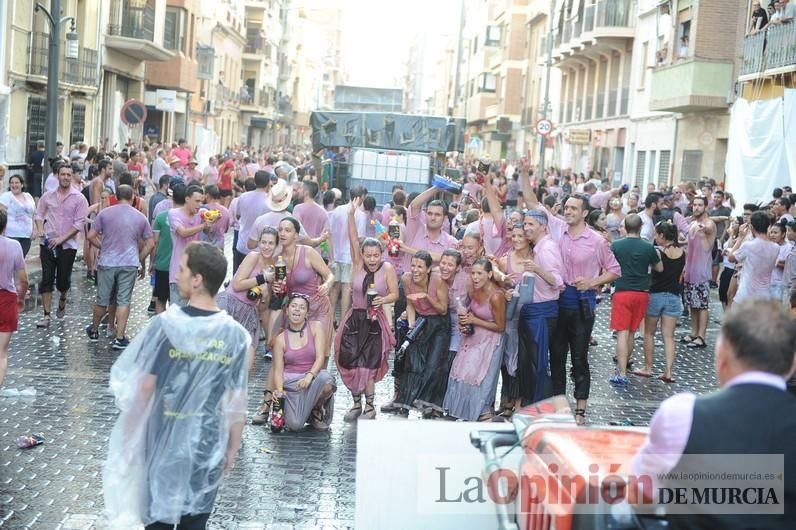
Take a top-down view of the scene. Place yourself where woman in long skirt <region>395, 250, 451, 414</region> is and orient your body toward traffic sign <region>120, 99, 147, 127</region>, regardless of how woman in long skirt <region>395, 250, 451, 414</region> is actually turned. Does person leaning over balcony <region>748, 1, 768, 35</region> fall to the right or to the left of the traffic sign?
right

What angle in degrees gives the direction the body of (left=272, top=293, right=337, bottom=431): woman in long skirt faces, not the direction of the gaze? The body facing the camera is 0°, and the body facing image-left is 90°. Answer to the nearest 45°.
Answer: approximately 0°

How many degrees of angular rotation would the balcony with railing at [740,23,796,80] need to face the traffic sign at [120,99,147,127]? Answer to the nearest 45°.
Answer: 0° — it already faces it

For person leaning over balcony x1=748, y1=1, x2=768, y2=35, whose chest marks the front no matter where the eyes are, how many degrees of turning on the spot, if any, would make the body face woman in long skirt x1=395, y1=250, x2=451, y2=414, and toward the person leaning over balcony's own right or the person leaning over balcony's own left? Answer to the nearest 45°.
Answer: approximately 45° to the person leaning over balcony's own left

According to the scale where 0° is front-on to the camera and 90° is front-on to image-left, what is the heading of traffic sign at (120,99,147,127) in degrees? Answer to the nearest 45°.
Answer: approximately 0°

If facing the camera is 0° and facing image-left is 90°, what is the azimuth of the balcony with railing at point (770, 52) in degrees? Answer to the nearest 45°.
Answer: approximately 45°

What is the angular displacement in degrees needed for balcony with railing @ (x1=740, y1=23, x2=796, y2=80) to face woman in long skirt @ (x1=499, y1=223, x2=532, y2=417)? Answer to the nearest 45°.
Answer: approximately 45° to its left

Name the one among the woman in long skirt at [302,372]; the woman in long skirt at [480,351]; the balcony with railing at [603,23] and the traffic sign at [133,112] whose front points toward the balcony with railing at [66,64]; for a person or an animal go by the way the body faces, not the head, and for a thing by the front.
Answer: the balcony with railing at [603,23]

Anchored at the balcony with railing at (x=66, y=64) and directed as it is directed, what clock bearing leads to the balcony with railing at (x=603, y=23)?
the balcony with railing at (x=603, y=23) is roughly at 10 o'clock from the balcony with railing at (x=66, y=64).

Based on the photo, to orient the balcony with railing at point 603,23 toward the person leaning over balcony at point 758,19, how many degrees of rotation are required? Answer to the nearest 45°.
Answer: approximately 45° to its left

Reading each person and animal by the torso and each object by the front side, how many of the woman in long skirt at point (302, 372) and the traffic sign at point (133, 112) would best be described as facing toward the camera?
2
